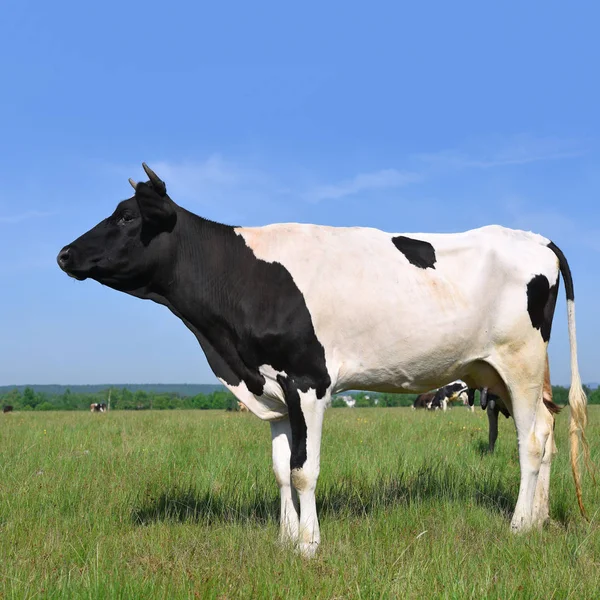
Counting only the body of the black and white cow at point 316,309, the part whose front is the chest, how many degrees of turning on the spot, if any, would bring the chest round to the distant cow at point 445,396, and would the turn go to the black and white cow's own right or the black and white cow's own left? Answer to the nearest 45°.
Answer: approximately 90° to the black and white cow's own right

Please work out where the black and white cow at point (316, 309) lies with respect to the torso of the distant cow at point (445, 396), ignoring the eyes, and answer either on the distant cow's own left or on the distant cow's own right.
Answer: on the distant cow's own left

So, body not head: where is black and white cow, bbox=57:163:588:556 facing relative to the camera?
to the viewer's left
